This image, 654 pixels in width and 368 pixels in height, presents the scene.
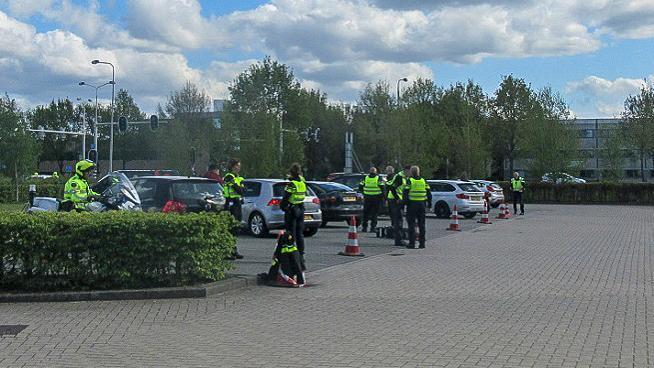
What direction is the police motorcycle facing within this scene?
to the viewer's right

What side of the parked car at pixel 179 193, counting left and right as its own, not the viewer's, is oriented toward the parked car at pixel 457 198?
right

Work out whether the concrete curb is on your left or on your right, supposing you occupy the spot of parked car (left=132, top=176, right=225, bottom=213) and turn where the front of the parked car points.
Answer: on your left

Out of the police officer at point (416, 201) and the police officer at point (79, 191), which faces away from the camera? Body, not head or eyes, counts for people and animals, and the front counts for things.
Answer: the police officer at point (416, 201)

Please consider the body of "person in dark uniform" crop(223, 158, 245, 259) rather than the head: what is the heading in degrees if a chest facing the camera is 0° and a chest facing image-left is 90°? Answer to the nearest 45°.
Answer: approximately 270°

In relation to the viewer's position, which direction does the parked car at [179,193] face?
facing away from the viewer and to the left of the viewer

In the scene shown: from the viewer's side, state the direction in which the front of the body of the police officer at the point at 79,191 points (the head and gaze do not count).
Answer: to the viewer's right

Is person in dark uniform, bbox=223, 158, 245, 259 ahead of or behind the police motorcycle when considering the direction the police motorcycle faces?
ahead
